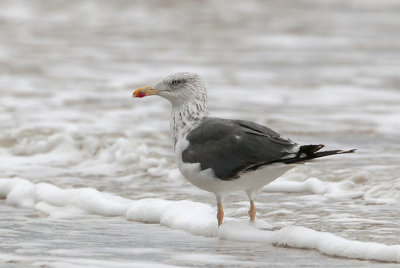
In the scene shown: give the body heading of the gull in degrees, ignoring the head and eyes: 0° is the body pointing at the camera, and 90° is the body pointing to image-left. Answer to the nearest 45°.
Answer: approximately 90°
